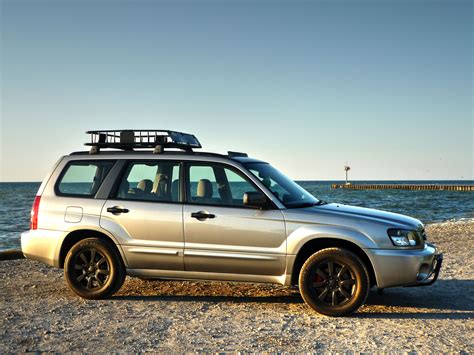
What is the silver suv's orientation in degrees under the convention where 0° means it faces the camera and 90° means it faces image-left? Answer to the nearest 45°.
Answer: approximately 270°
